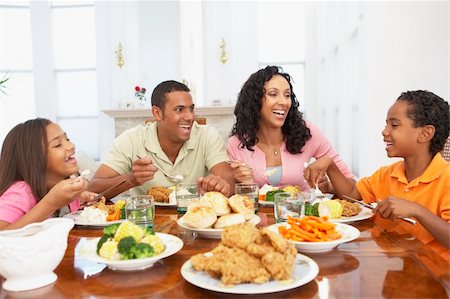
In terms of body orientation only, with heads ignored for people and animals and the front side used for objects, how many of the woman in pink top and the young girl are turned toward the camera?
1

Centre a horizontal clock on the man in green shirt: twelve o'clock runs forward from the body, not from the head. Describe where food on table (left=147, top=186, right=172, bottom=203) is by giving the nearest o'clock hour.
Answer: The food on table is roughly at 12 o'clock from the man in green shirt.

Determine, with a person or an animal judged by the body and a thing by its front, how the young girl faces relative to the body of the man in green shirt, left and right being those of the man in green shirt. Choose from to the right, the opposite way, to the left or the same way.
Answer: to the left

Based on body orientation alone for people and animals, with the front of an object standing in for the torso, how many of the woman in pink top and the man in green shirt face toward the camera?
2

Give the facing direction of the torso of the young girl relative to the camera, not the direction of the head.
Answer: to the viewer's right
